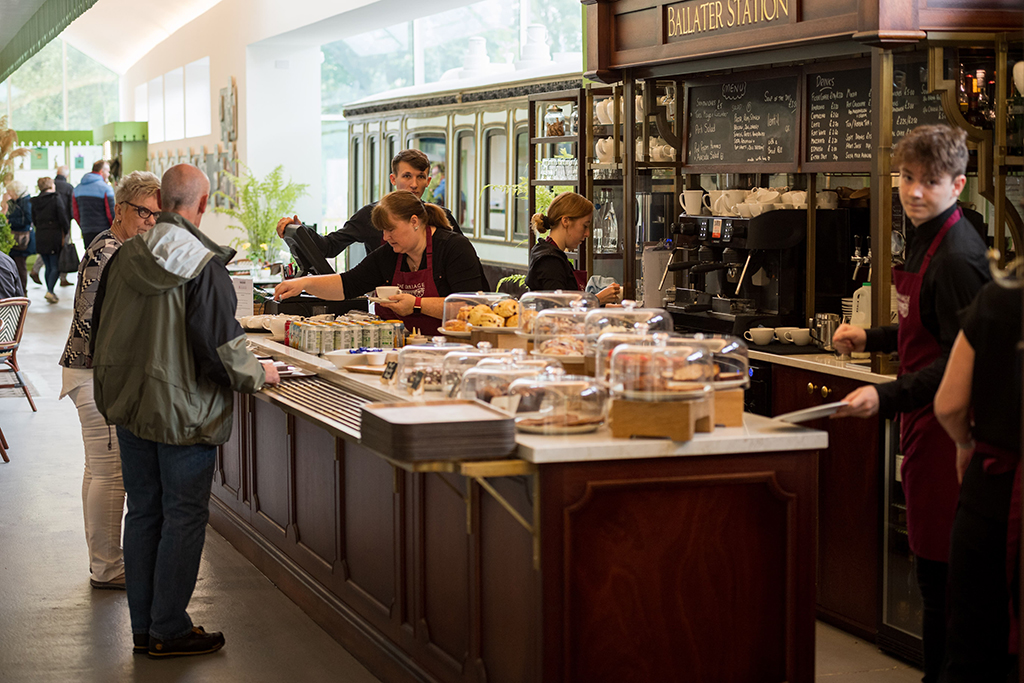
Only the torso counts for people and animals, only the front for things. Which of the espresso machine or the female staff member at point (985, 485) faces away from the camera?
the female staff member

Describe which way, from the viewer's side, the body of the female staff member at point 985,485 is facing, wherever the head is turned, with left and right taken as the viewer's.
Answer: facing away from the viewer

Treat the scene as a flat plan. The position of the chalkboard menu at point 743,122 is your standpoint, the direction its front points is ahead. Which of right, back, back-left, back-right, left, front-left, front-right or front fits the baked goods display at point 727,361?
front-left

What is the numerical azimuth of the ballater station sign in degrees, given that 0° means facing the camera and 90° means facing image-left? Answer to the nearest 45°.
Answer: approximately 45°

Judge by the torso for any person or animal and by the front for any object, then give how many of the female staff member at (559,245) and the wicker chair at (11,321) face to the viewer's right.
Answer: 1

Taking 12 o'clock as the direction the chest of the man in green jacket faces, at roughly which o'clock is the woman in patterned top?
The woman in patterned top is roughly at 10 o'clock from the man in green jacket.

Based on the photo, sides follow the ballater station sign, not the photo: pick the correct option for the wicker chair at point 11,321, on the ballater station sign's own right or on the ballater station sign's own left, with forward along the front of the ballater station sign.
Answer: on the ballater station sign's own right
